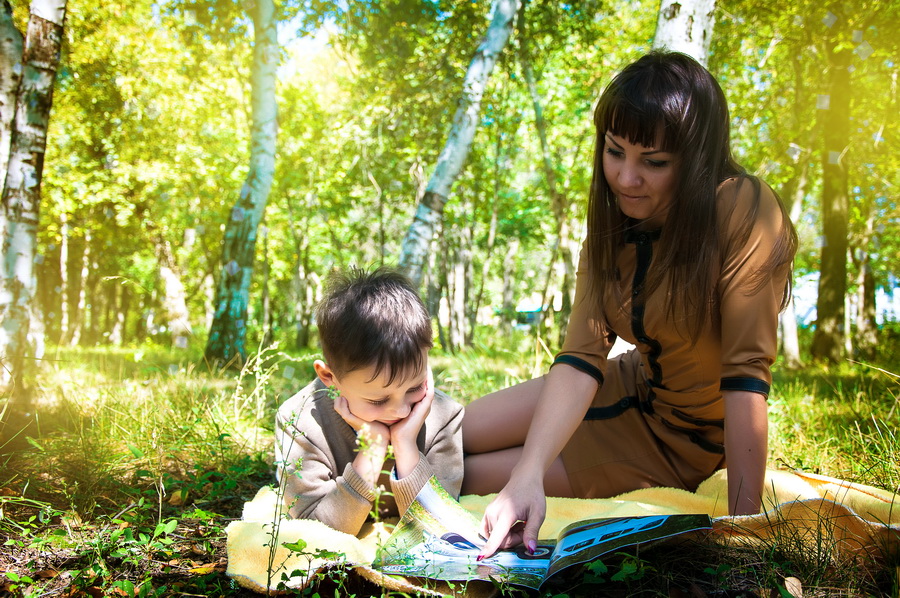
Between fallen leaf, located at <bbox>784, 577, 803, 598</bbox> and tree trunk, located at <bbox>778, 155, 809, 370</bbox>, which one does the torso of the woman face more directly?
the fallen leaf

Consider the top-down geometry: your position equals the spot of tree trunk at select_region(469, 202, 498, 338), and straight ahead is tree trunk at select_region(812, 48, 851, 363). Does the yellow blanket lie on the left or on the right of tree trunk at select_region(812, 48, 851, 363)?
right

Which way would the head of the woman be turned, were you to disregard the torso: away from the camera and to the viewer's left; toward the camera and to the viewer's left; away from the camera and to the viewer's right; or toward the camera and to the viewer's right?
toward the camera and to the viewer's left

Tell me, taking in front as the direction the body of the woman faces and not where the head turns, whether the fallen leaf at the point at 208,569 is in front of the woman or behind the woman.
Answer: in front

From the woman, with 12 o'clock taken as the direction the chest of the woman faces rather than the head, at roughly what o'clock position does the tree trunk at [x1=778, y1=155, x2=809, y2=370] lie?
The tree trunk is roughly at 5 o'clock from the woman.

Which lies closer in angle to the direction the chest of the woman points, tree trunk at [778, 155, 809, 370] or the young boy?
the young boy

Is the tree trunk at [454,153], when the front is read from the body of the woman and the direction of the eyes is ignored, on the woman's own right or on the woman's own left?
on the woman's own right

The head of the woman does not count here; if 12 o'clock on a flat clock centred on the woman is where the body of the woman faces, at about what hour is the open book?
The open book is roughly at 12 o'clock from the woman.

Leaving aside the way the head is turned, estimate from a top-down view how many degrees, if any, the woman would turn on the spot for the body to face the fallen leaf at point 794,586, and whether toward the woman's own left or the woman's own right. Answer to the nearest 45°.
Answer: approximately 90° to the woman's own left

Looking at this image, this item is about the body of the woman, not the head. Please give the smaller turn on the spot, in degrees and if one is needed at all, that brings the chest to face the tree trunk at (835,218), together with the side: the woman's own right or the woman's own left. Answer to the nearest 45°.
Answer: approximately 135° to the woman's own right

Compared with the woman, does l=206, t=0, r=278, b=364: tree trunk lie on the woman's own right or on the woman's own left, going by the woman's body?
on the woman's own right

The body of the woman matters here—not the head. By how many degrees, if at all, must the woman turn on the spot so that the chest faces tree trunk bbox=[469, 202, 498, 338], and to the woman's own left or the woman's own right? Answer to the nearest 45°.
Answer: approximately 135° to the woman's own right

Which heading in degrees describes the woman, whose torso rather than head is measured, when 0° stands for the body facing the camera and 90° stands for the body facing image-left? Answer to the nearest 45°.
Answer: approximately 45°

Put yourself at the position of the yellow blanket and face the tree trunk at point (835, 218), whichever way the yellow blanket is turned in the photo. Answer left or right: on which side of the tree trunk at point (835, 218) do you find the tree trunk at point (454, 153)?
left
